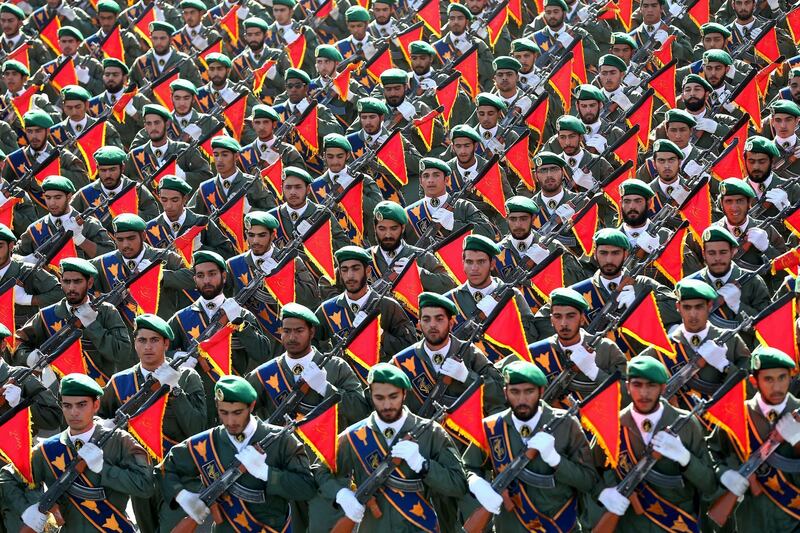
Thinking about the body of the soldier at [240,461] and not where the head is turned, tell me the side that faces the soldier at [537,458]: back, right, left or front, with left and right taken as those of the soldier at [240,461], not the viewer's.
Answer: left

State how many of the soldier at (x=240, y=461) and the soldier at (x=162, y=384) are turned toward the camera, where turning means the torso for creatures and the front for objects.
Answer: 2

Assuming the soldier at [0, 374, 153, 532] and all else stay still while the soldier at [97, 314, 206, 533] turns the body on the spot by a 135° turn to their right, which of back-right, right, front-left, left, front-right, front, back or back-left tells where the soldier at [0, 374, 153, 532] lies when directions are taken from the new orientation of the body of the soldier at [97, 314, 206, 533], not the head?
left

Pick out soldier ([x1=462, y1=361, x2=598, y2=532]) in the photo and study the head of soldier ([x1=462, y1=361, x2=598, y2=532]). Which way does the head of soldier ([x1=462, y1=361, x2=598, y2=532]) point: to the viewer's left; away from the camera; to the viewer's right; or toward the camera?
toward the camera

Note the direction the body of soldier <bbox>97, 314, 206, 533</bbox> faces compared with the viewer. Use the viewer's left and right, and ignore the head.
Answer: facing the viewer

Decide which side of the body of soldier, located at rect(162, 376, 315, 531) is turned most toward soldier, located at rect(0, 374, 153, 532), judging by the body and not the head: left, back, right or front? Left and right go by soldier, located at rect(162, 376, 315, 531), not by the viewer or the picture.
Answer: right

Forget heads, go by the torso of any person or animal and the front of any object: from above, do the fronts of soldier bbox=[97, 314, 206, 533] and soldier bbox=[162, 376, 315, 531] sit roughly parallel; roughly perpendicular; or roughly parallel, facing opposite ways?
roughly parallel

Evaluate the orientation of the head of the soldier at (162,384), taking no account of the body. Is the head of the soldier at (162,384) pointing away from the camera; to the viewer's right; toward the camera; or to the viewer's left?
toward the camera

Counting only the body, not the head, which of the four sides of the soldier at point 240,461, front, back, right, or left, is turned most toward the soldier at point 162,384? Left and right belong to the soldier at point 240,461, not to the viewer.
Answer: back

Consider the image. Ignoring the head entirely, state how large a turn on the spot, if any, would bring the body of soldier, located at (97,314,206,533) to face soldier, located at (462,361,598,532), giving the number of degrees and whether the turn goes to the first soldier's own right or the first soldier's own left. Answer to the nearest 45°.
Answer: approximately 45° to the first soldier's own left

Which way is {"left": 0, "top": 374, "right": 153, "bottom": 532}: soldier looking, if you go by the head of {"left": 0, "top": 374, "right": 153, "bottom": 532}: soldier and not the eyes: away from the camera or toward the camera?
toward the camera

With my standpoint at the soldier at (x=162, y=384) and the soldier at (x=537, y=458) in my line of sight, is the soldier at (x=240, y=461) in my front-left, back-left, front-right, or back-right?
front-right
